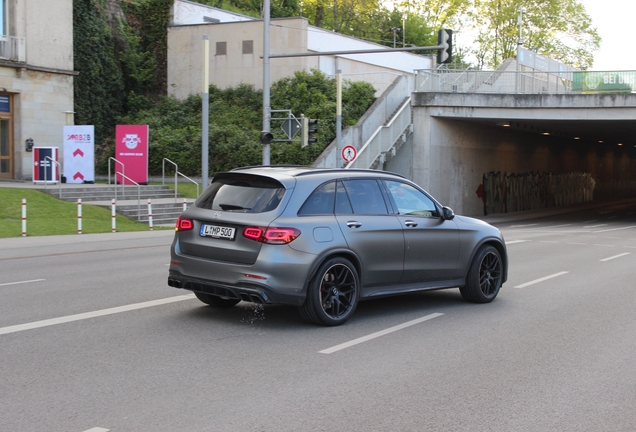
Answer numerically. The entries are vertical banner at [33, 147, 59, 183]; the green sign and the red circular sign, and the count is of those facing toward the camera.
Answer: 3

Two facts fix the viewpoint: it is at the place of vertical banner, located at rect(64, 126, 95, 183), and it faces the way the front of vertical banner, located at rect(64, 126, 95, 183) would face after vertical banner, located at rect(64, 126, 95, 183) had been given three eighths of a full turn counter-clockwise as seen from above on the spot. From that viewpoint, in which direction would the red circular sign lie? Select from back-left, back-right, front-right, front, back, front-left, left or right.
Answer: front-right

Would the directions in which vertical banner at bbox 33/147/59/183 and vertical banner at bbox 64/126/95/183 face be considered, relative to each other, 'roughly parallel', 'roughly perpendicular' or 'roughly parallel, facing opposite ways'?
roughly parallel

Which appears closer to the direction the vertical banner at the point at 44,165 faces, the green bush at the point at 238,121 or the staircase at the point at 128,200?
the staircase

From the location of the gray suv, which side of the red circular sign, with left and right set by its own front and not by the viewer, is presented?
front

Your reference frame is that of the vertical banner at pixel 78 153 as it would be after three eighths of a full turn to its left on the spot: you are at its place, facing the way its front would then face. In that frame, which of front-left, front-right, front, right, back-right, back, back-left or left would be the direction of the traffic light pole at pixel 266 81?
right

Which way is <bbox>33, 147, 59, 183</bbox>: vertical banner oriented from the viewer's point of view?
toward the camera

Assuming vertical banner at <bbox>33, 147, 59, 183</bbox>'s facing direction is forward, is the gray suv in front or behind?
in front

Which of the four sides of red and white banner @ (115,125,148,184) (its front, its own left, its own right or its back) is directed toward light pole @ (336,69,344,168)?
left

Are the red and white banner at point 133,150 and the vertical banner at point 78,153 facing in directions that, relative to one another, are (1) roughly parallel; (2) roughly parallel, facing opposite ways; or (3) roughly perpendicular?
roughly parallel

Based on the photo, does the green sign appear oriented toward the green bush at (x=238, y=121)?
no

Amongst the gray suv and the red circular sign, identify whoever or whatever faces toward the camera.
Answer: the red circular sign

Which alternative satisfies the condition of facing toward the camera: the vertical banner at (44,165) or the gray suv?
the vertical banner

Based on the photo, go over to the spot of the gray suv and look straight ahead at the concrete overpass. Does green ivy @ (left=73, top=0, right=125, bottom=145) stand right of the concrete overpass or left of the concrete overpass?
left

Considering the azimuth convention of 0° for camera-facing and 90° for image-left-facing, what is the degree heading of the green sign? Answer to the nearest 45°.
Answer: approximately 0°

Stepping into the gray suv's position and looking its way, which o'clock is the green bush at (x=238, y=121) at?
The green bush is roughly at 10 o'clock from the gray suv.

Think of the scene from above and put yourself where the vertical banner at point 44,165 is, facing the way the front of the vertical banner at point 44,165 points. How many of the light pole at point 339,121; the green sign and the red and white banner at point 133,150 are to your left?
3
